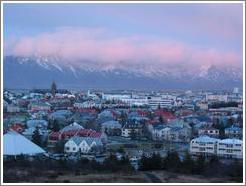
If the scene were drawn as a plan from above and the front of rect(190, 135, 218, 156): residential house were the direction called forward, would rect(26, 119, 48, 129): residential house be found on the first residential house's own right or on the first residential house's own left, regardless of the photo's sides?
on the first residential house's own right

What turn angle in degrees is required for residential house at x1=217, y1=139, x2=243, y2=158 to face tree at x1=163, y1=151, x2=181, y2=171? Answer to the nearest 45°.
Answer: approximately 90° to its right

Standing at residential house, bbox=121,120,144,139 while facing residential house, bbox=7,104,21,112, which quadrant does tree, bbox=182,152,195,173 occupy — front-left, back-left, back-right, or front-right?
back-left

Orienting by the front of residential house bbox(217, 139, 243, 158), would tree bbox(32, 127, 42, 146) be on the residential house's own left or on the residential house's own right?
on the residential house's own right

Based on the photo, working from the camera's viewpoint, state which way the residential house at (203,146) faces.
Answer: facing the viewer

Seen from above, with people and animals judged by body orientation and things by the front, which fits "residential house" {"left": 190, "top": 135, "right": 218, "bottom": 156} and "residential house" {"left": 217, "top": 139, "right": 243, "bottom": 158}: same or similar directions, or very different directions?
same or similar directions

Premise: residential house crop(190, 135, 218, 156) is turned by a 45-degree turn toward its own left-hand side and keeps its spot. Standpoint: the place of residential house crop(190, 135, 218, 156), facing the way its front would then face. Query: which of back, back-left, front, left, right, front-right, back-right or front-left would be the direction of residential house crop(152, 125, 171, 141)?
back-right

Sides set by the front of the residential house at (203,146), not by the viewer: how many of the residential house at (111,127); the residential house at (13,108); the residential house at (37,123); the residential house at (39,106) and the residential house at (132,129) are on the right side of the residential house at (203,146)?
5

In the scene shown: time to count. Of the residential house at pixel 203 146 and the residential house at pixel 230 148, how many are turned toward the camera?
2
